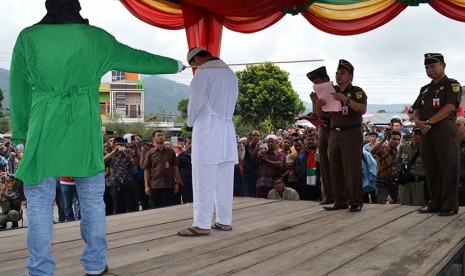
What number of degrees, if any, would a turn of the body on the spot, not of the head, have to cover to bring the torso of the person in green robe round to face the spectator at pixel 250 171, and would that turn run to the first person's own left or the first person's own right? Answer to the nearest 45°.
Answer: approximately 45° to the first person's own right

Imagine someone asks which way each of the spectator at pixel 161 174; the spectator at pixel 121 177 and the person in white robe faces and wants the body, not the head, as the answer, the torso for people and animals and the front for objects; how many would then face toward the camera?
2

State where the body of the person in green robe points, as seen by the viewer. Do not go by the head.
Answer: away from the camera

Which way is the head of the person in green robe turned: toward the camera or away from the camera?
away from the camera

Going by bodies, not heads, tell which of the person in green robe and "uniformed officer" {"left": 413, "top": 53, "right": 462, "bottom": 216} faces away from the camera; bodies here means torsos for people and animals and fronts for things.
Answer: the person in green robe

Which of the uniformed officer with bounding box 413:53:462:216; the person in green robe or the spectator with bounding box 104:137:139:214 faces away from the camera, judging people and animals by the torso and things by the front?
the person in green robe

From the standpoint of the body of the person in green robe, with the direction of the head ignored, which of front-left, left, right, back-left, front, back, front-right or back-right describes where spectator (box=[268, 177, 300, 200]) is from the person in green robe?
front-right

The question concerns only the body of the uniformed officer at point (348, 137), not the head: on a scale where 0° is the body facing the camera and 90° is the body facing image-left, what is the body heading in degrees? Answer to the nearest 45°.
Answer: approximately 45°

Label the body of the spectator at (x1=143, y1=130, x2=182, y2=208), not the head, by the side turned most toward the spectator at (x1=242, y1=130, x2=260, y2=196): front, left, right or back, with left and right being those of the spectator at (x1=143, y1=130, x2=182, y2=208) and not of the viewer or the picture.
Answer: left
